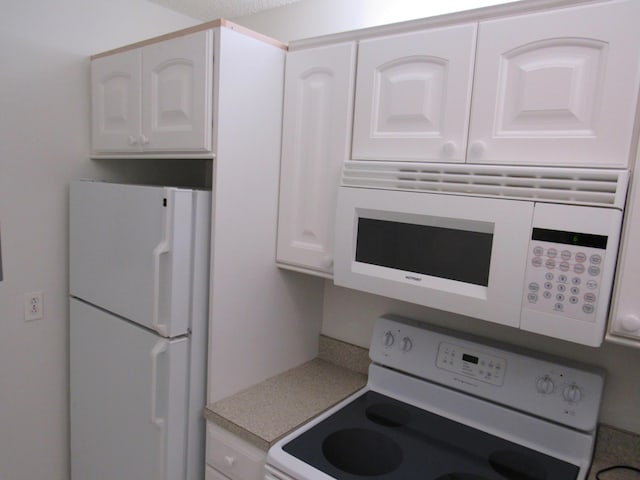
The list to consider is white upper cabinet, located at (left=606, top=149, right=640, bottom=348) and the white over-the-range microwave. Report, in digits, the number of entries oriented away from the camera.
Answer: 0

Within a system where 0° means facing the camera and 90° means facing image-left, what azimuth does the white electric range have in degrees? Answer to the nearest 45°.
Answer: approximately 45°

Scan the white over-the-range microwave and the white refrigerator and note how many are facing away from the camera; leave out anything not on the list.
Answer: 0

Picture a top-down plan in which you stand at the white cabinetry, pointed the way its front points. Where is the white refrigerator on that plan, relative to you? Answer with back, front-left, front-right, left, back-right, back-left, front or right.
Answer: front-right

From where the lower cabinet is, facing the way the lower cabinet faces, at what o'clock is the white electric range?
The white electric range is roughly at 8 o'clock from the lower cabinet.

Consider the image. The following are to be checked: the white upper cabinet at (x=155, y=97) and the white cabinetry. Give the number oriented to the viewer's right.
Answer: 0
